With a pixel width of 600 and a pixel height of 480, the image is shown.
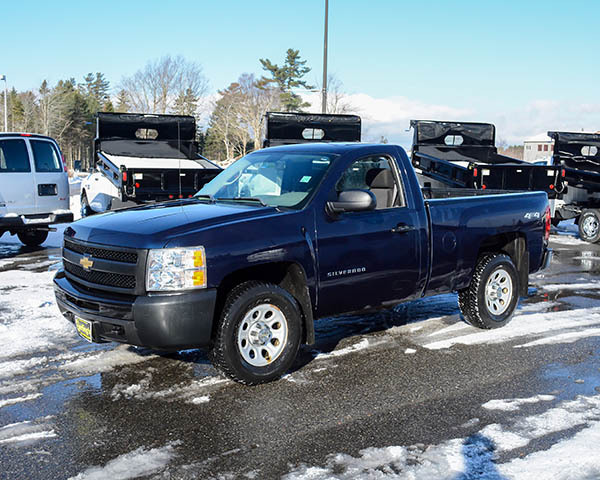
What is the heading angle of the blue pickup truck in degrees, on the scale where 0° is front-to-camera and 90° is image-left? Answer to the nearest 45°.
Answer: approximately 45°

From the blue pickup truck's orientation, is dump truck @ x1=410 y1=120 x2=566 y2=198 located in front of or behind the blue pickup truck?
behind

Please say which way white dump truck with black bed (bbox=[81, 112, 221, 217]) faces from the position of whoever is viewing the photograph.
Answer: facing away from the viewer and to the left of the viewer

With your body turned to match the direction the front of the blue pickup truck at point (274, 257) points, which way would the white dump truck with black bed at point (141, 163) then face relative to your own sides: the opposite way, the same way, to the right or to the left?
to the right

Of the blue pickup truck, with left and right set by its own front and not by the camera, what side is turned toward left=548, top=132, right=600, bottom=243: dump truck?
back

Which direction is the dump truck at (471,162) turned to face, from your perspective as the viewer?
facing away from the viewer and to the left of the viewer
